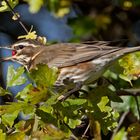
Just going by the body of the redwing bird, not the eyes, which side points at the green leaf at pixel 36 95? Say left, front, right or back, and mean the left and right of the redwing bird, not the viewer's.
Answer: front

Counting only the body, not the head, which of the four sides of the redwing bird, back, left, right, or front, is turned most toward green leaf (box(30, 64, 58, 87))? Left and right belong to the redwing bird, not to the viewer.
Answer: left

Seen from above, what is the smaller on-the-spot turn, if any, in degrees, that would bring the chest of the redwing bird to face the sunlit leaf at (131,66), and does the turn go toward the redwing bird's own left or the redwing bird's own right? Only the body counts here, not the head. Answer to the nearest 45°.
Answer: approximately 135° to the redwing bird's own left

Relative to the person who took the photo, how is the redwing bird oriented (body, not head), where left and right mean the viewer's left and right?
facing to the left of the viewer
